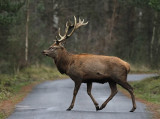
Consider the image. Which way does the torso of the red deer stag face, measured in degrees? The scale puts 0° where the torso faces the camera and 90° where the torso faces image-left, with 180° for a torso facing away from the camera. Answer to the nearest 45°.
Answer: approximately 90°
